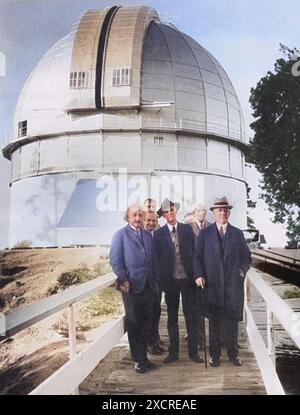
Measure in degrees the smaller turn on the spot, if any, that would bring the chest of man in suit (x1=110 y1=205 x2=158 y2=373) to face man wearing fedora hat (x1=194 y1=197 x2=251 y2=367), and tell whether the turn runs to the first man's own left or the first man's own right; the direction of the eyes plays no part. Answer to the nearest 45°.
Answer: approximately 45° to the first man's own left

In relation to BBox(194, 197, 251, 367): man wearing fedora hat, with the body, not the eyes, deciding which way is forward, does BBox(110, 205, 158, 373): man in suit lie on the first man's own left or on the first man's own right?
on the first man's own right

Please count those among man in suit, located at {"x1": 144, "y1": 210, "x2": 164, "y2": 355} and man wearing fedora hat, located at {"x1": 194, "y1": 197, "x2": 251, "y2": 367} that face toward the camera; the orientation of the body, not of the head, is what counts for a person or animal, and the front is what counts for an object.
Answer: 2
